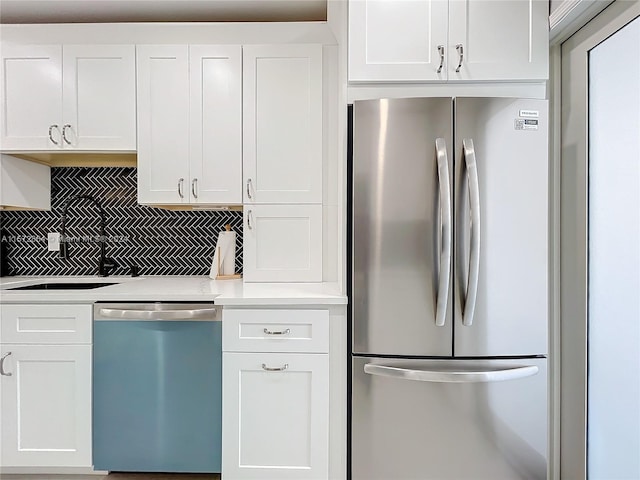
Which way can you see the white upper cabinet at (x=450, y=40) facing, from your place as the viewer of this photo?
facing the viewer

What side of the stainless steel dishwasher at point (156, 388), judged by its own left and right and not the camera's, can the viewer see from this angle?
front

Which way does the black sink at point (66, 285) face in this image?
toward the camera

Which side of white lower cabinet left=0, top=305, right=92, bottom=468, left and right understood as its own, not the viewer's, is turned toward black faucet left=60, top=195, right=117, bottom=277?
back
